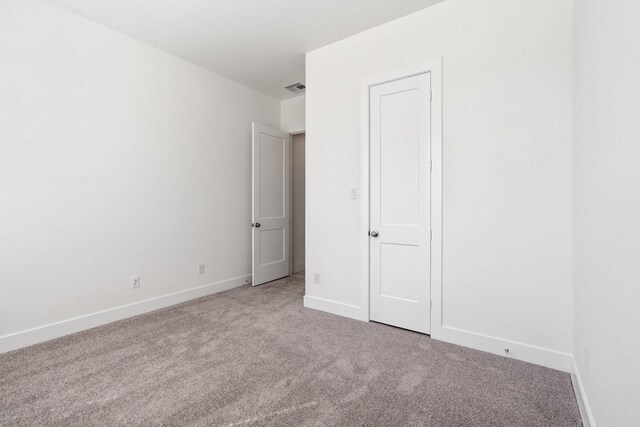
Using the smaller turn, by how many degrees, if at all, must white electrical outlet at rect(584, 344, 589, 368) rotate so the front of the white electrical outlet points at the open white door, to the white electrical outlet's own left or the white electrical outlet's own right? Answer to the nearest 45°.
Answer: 0° — it already faces it

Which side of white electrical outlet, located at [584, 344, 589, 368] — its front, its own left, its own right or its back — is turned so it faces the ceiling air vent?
front

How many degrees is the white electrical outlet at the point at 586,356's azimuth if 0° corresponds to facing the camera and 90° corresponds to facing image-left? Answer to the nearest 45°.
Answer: approximately 90°
